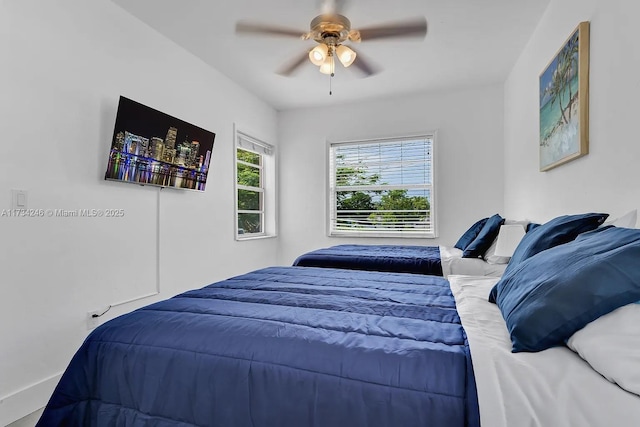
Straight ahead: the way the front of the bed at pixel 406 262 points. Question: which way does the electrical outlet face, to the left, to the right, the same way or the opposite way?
the opposite way

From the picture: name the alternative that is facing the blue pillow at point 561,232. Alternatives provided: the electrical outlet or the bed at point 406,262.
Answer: the electrical outlet

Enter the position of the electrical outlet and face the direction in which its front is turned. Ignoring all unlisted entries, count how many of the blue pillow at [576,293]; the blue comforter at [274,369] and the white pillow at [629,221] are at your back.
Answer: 0

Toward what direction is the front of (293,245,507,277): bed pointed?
to the viewer's left

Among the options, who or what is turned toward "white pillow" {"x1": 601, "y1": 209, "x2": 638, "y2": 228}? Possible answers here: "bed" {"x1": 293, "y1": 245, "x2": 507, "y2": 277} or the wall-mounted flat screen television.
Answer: the wall-mounted flat screen television

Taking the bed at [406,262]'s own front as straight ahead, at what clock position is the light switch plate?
The light switch plate is roughly at 11 o'clock from the bed.

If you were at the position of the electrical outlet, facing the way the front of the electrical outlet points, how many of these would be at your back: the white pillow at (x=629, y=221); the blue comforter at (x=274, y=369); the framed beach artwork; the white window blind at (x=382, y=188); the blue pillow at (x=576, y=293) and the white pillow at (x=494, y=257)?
0

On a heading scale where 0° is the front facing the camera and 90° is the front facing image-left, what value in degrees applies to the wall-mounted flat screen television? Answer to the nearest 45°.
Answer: approximately 315°

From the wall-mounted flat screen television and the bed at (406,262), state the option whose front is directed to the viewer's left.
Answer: the bed

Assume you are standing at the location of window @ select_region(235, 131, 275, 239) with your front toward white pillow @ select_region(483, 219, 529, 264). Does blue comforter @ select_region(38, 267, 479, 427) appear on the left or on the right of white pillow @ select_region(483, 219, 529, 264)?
right

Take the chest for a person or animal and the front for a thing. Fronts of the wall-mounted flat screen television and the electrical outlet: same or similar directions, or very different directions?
same or similar directions

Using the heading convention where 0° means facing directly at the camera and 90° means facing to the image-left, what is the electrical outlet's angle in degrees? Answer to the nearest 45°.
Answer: approximately 315°

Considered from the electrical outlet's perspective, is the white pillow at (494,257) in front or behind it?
in front

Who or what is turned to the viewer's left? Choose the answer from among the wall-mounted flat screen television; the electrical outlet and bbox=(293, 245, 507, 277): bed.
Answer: the bed

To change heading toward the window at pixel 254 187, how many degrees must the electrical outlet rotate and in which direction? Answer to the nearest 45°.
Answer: approximately 90° to its left

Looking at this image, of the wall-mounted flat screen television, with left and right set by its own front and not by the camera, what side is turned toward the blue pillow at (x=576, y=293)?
front

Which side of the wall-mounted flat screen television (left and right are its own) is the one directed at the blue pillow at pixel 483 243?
front
